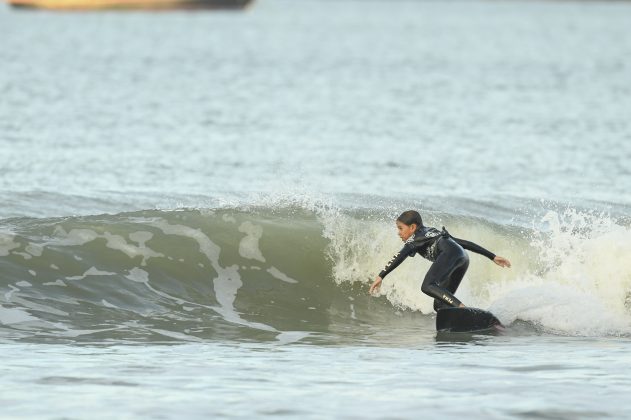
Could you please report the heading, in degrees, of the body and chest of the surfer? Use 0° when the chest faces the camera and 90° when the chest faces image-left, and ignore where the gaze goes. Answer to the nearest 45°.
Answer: approximately 90°

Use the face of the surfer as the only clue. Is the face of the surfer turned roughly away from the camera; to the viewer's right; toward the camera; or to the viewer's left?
to the viewer's left
